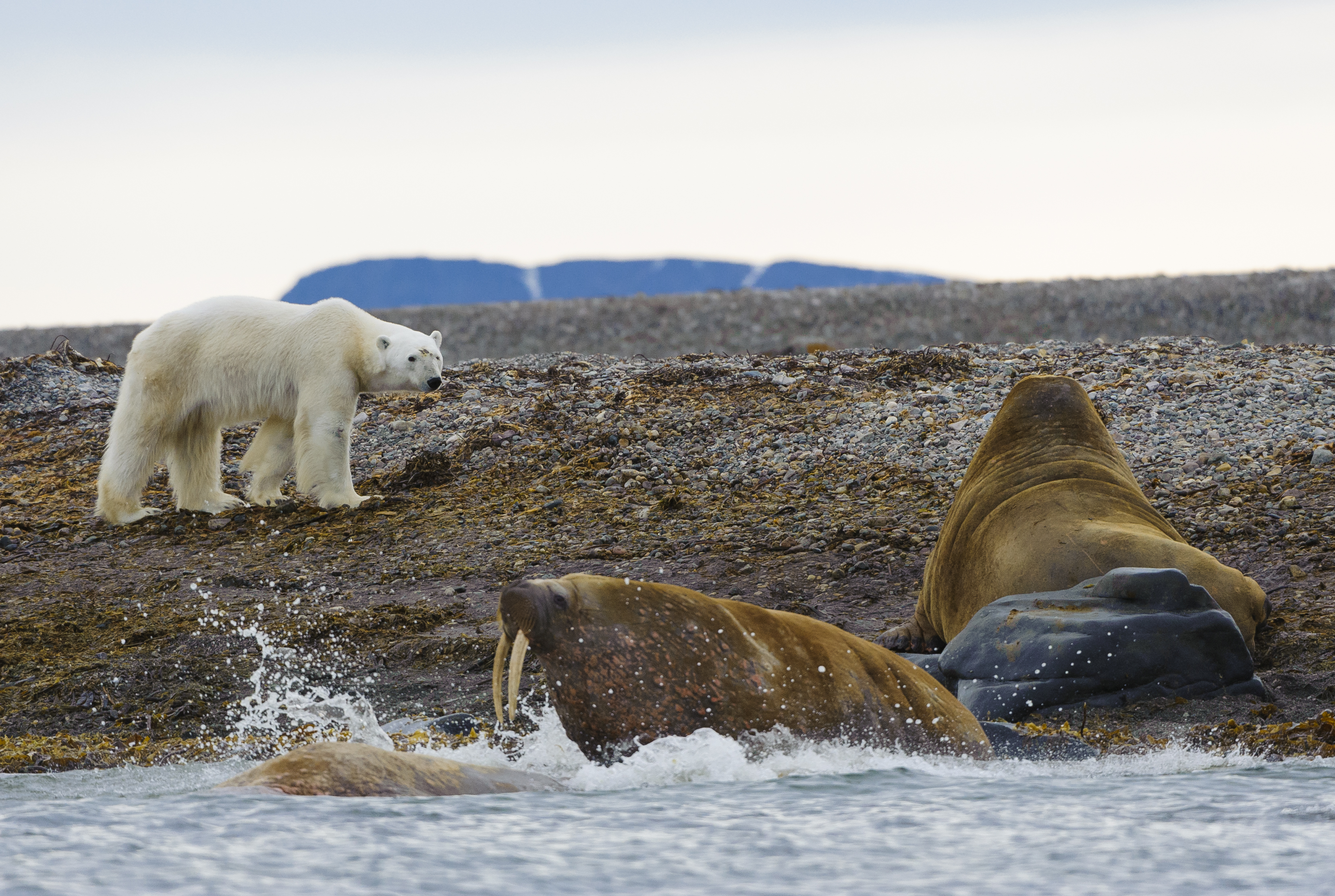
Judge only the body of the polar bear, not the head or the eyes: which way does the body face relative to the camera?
to the viewer's right

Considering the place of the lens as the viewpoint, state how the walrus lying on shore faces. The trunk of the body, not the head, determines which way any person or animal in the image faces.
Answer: facing away from the viewer

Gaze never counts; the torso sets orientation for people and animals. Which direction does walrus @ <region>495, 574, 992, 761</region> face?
to the viewer's left

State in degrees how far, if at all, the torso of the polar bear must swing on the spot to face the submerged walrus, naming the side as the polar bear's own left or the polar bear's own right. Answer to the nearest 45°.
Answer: approximately 90° to the polar bear's own right

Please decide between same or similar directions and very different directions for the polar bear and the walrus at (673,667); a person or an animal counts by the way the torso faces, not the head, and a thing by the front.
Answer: very different directions

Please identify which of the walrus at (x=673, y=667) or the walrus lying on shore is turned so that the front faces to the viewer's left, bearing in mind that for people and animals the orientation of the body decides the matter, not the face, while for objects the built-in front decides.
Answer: the walrus

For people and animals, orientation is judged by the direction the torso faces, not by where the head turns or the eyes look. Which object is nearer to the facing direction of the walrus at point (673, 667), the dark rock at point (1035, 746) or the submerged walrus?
the submerged walrus

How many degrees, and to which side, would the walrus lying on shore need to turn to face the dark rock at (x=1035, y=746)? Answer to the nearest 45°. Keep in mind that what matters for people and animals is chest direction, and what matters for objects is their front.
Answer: approximately 180°
